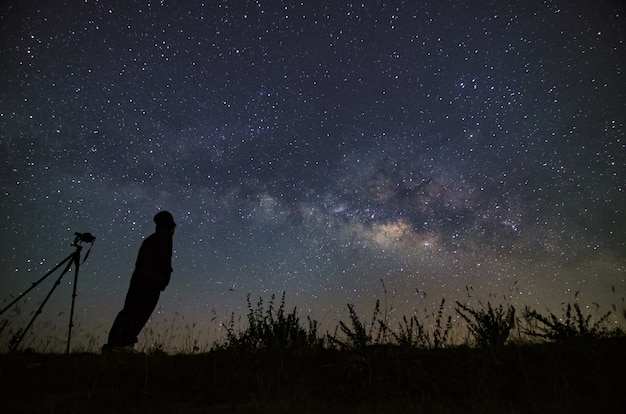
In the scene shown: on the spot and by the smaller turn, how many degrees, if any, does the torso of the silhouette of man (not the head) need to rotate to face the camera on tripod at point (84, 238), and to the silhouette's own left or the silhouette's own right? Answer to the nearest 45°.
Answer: approximately 135° to the silhouette's own left

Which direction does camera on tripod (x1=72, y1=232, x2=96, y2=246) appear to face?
to the viewer's right

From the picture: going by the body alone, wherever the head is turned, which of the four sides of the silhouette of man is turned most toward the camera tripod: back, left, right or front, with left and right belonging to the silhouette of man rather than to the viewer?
back

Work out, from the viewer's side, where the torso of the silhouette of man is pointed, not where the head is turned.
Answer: to the viewer's right

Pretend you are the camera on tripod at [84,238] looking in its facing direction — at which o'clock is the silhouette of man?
The silhouette of man is roughly at 1 o'clock from the camera on tripod.
